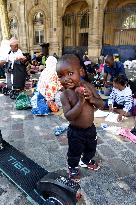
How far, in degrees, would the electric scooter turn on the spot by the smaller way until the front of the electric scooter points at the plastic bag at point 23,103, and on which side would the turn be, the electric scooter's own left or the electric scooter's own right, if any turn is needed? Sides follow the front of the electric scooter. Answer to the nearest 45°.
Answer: approximately 45° to the electric scooter's own right

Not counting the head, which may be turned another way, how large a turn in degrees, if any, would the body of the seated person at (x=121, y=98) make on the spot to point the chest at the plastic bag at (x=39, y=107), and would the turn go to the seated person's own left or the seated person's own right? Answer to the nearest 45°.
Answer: approximately 45° to the seated person's own right

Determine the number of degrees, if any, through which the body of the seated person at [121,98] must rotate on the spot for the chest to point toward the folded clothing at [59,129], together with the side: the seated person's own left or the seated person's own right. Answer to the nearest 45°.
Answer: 0° — they already face it

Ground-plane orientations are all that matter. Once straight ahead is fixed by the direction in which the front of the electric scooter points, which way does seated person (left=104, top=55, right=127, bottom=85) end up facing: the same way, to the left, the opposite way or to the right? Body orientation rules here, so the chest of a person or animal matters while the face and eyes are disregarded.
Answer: to the left

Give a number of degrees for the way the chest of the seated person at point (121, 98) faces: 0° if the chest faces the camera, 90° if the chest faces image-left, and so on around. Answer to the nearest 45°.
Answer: approximately 45°

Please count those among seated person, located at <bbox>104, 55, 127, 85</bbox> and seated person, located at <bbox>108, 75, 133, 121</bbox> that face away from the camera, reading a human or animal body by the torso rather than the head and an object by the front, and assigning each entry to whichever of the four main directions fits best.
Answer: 0

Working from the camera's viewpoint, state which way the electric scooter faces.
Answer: facing away from the viewer and to the left of the viewer

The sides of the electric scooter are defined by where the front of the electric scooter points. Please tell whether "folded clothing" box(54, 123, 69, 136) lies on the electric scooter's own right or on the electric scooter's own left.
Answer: on the electric scooter's own right

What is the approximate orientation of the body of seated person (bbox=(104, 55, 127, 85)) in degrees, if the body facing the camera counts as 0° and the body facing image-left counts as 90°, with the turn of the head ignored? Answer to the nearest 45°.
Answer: approximately 45°
